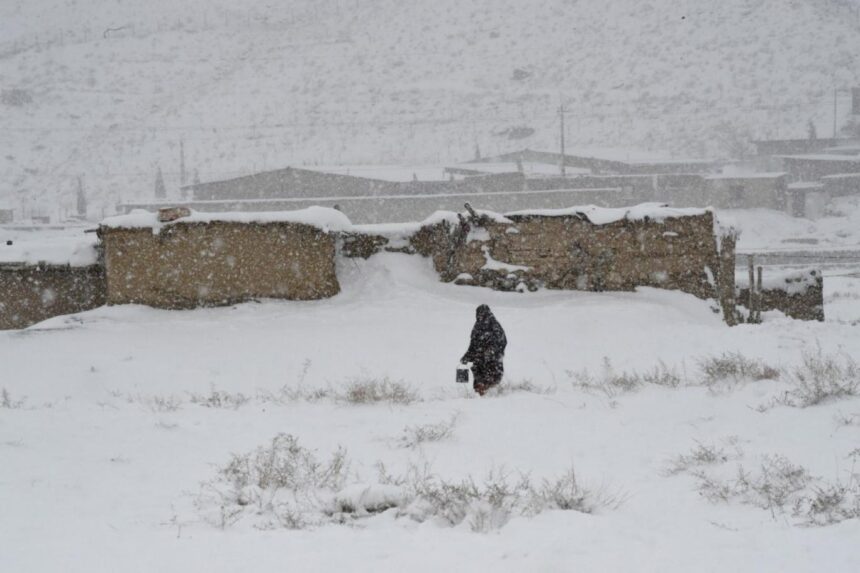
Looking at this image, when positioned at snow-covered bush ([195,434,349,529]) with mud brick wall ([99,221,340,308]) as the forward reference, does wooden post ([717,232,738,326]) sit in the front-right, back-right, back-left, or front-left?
front-right

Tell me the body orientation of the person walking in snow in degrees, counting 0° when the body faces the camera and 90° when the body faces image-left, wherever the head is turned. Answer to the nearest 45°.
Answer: approximately 90°

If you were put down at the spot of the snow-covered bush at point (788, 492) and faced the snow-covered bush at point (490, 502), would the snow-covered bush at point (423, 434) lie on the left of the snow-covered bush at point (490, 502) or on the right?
right

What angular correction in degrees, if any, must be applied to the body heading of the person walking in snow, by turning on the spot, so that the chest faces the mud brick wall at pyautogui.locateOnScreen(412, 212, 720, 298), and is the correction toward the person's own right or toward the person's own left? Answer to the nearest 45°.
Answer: approximately 90° to the person's own right

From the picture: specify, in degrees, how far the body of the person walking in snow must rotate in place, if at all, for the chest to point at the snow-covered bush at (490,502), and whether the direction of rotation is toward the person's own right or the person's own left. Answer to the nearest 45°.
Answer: approximately 90° to the person's own left

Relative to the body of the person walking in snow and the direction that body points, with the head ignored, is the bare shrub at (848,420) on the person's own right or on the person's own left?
on the person's own left

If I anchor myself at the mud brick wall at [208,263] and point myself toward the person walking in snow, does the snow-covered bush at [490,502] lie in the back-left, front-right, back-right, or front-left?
front-right

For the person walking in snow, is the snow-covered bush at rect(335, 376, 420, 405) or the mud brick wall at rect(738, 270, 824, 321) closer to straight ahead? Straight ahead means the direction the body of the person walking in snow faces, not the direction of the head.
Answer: the snow-covered bush

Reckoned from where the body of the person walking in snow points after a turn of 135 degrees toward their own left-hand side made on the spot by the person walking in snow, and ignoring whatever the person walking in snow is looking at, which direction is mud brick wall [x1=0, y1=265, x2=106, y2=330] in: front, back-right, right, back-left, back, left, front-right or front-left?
back

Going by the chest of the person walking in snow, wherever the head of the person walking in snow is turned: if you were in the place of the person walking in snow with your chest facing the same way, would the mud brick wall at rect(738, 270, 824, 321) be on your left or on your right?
on your right

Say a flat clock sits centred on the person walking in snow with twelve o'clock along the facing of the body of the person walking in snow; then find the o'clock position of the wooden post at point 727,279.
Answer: The wooden post is roughly at 4 o'clock from the person walking in snow.

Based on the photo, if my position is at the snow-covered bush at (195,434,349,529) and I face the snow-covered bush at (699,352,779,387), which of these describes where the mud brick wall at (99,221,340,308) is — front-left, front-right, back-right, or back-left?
front-left
